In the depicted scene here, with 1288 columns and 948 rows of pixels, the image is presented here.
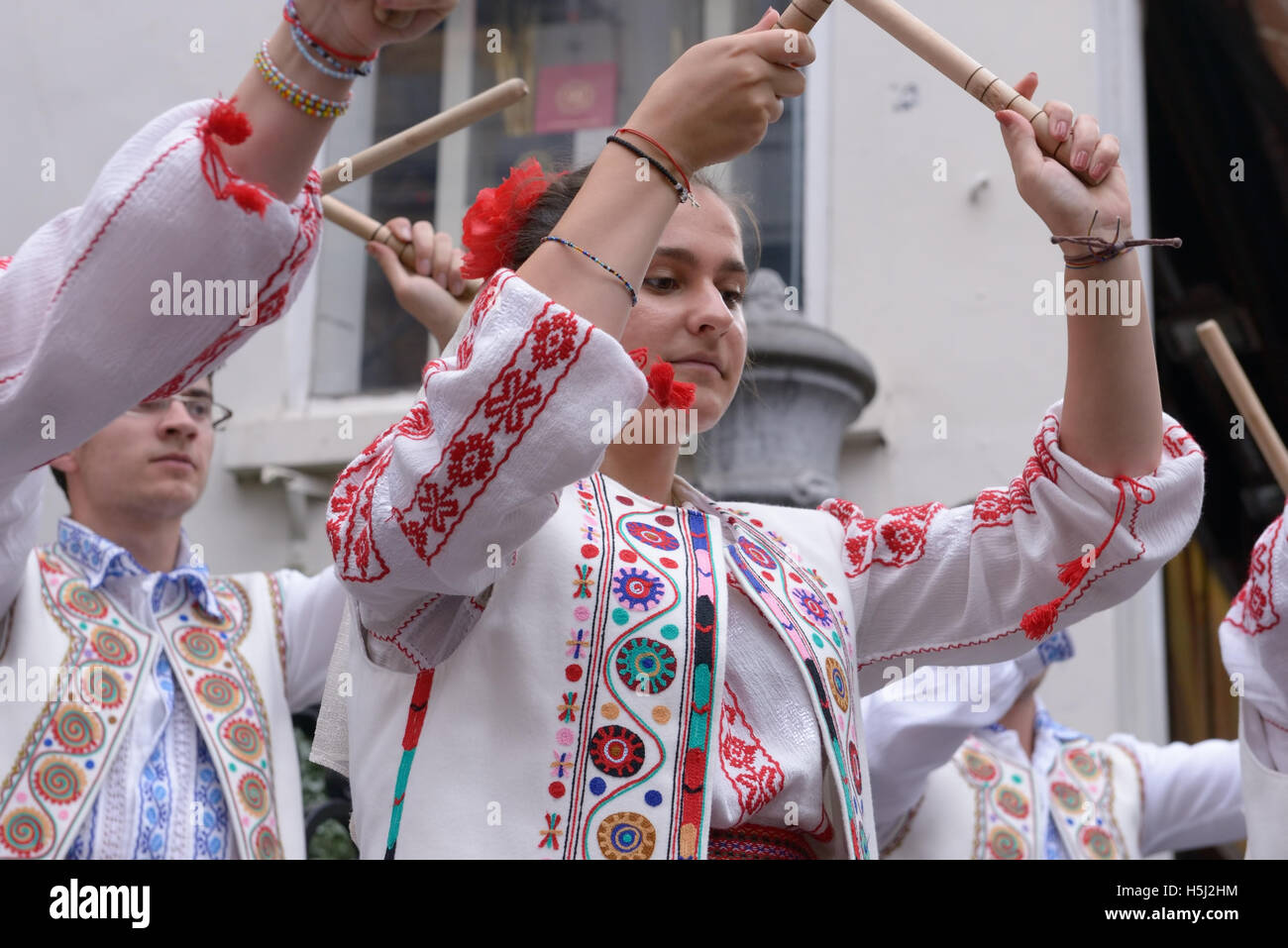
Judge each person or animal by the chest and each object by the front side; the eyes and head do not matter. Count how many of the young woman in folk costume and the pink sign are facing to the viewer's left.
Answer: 0

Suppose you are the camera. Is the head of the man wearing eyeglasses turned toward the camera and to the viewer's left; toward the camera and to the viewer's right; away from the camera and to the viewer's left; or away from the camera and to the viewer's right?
toward the camera and to the viewer's right

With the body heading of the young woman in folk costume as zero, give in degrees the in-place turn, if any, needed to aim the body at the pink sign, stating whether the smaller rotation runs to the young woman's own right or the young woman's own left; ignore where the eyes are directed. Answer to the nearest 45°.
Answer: approximately 135° to the young woman's own left

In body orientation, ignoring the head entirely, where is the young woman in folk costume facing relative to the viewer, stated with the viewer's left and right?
facing the viewer and to the right of the viewer

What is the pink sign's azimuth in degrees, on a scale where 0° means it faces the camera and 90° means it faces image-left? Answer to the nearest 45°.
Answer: approximately 0°

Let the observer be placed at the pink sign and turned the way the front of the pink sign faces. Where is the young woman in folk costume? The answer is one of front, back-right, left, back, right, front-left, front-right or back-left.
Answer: front

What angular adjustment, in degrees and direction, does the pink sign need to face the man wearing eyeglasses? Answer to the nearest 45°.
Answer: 0° — it already faces them
